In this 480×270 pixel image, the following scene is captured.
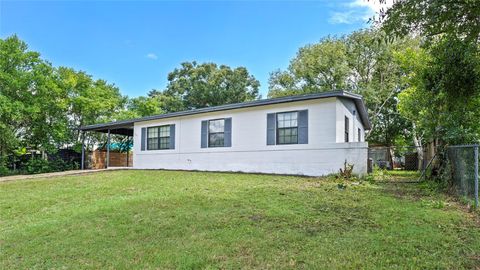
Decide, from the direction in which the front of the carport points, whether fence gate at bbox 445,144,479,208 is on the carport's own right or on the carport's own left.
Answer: on the carport's own left

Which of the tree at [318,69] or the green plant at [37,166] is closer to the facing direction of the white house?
the green plant

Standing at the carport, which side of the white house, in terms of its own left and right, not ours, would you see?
right

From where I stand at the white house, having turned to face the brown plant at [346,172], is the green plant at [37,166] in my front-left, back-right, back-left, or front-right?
back-right

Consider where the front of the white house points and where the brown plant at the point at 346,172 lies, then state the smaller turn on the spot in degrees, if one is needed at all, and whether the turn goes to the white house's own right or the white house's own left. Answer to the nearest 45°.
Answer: approximately 90° to the white house's own left

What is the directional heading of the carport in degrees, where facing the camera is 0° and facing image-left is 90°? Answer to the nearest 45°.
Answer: approximately 45°

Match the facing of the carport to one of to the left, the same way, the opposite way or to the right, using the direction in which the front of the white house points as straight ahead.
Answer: the same way

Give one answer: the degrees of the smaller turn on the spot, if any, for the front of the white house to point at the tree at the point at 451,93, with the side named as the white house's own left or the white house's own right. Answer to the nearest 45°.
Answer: approximately 90° to the white house's own left

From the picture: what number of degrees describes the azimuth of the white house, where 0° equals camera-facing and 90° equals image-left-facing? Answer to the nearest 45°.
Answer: approximately 45°

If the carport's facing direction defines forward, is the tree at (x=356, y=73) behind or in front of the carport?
behind

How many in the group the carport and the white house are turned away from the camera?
0

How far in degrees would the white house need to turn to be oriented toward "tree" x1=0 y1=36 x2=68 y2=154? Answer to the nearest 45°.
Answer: approximately 90° to its right

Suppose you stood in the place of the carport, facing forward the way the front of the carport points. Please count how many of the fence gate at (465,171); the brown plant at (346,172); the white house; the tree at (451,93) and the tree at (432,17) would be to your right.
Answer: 0

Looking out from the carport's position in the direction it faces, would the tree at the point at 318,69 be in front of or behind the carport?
behind

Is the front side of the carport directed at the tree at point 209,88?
no

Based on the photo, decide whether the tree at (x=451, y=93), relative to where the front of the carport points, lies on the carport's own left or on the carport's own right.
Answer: on the carport's own left
